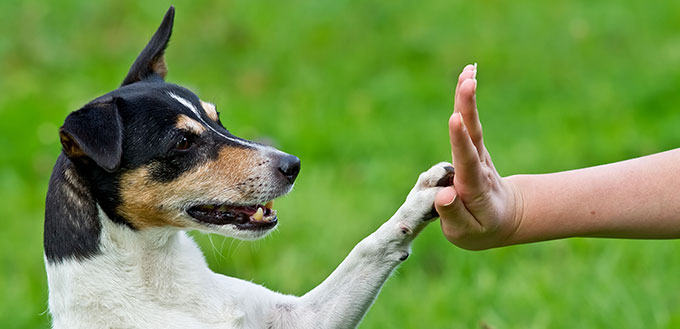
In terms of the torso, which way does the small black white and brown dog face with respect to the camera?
to the viewer's right
